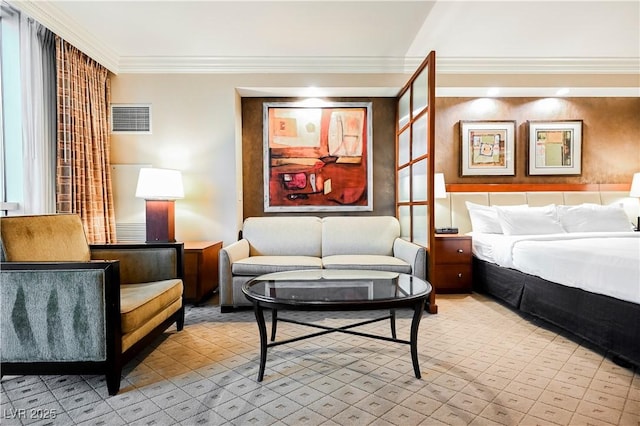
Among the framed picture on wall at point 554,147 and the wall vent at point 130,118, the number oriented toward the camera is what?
2

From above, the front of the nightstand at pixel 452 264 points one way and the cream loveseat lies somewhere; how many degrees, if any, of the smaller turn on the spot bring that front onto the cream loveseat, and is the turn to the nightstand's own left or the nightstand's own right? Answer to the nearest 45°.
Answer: approximately 90° to the nightstand's own right

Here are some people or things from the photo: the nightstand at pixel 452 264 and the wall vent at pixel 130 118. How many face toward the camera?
2
